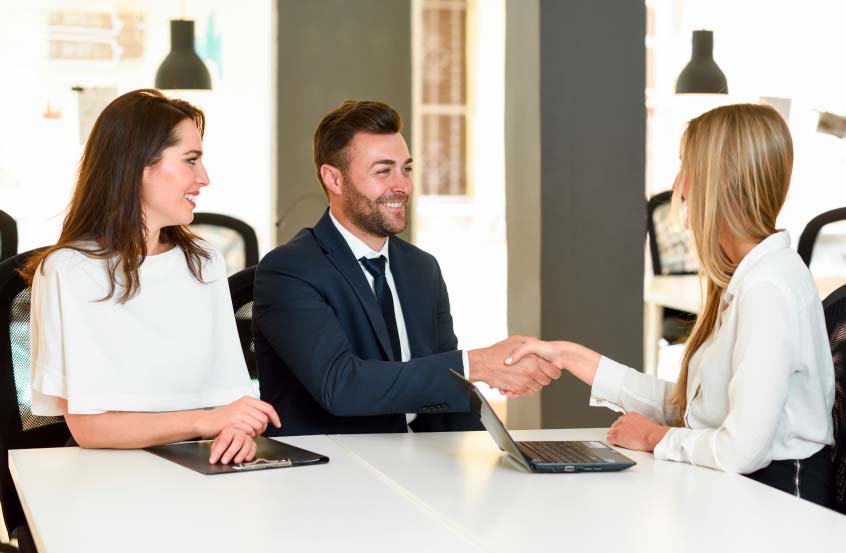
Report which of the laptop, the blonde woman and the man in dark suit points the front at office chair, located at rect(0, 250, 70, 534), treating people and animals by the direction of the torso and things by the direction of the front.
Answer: the blonde woman

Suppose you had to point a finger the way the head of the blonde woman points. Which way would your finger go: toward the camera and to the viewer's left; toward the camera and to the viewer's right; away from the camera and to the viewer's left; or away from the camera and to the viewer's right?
away from the camera and to the viewer's left

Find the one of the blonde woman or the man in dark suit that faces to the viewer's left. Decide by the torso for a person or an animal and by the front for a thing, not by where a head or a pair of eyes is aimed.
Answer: the blonde woman

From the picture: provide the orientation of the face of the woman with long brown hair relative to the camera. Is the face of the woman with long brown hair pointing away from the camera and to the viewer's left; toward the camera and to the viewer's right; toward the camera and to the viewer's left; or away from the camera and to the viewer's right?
toward the camera and to the viewer's right

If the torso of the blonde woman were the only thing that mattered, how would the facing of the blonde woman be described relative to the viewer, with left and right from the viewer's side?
facing to the left of the viewer

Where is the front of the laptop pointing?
to the viewer's right

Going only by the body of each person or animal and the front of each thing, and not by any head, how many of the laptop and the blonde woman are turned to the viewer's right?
1

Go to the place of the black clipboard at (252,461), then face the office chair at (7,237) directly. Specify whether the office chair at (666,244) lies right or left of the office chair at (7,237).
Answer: right

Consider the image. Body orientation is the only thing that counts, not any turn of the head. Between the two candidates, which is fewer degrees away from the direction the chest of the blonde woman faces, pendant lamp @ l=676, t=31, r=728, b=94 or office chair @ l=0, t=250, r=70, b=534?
the office chair

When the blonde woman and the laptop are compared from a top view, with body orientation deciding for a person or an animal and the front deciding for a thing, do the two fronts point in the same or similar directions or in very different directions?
very different directions

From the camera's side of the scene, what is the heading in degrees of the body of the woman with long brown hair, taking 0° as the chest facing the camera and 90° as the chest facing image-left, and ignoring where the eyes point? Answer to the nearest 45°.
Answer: approximately 315°
